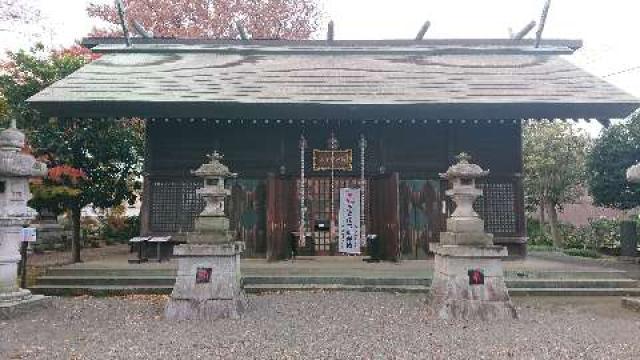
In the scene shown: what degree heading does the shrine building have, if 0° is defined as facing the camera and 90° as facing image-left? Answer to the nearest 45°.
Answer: approximately 0°

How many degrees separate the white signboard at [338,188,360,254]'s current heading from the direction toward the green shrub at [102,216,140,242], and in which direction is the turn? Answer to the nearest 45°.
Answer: approximately 135° to its right

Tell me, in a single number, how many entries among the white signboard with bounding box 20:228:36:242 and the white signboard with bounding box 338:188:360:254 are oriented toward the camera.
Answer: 2

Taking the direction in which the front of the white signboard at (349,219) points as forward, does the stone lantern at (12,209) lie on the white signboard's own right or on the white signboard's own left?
on the white signboard's own right

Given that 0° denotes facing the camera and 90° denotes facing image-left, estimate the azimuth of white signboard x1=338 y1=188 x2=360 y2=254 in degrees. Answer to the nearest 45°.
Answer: approximately 0°

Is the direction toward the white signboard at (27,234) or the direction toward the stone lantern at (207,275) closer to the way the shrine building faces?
the stone lantern

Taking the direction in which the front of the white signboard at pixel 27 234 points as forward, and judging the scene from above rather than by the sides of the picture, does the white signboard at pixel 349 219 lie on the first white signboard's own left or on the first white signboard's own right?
on the first white signboard's own left

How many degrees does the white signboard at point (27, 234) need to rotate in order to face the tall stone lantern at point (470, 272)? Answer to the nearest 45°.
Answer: approximately 45° to its left

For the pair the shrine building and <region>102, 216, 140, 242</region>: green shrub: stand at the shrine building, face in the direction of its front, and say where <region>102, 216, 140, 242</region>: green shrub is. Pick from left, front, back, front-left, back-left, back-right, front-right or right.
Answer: back-right

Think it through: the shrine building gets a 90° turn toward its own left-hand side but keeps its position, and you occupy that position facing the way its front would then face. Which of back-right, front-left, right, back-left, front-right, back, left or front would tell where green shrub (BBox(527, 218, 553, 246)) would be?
front-left

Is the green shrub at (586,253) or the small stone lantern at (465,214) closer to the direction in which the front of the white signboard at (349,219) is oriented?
the small stone lantern

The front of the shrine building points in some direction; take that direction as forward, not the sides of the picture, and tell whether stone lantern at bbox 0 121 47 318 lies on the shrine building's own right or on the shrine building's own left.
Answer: on the shrine building's own right

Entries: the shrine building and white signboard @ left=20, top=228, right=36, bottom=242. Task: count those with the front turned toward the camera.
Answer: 2
